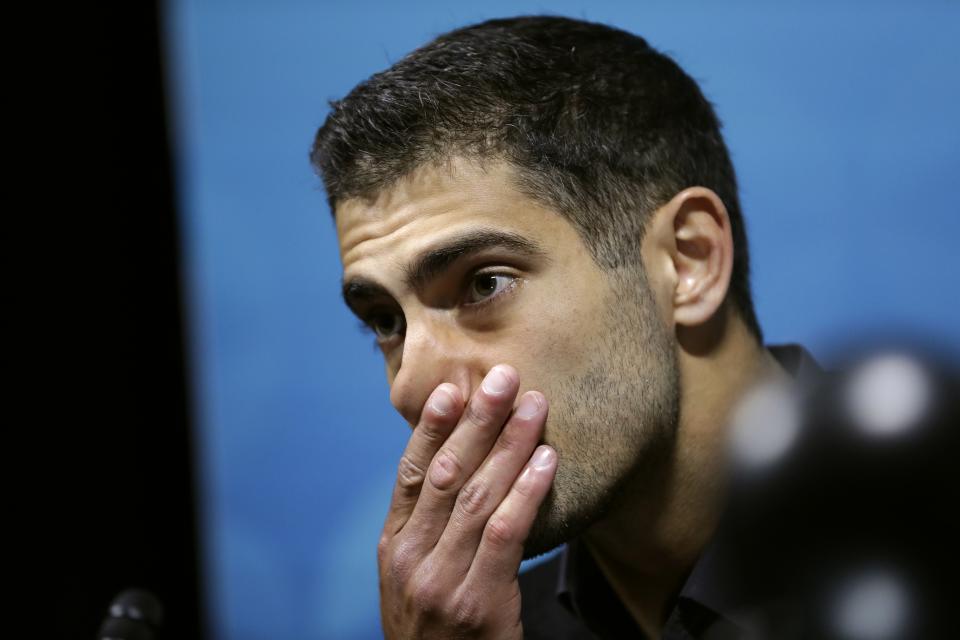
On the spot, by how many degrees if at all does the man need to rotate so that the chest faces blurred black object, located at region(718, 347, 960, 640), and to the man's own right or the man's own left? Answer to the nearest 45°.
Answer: approximately 45° to the man's own left

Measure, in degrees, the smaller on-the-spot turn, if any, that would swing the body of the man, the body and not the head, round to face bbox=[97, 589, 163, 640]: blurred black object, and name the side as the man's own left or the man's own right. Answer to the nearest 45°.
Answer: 0° — they already face it

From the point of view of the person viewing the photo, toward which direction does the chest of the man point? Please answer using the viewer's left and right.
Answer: facing the viewer and to the left of the viewer

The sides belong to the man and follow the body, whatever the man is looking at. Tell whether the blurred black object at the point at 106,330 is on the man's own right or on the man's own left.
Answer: on the man's own right

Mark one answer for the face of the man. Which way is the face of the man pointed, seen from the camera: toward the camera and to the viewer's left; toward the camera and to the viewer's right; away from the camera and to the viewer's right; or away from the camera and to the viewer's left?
toward the camera and to the viewer's left

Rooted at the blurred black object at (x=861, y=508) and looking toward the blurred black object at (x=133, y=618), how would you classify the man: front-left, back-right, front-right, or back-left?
front-right
